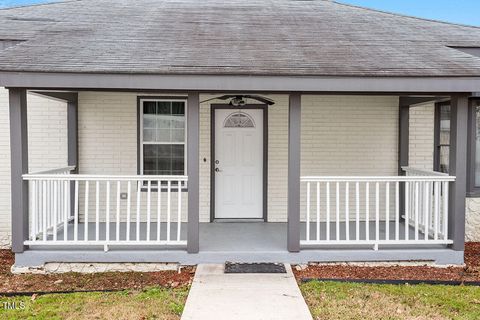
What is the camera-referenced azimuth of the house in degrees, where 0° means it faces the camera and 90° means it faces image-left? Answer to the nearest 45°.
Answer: approximately 0°
